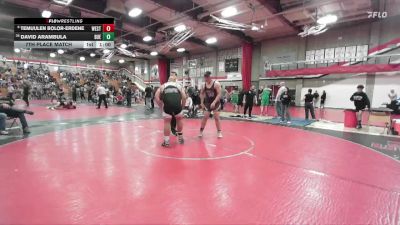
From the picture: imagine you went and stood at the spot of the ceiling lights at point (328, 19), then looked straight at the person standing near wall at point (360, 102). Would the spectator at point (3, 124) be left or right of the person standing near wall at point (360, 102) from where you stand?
right

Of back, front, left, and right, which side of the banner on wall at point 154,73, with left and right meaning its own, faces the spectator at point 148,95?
front

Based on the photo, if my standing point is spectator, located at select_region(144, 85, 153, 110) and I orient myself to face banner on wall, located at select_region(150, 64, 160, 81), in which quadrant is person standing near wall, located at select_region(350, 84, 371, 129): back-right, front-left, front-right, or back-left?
back-right

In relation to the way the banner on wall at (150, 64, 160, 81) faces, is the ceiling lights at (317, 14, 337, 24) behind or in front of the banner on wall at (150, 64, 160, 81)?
in front

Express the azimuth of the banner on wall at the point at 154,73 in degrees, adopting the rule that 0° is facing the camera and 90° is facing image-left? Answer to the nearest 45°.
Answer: approximately 0°

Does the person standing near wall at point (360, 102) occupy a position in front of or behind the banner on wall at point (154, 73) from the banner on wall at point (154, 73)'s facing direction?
in front

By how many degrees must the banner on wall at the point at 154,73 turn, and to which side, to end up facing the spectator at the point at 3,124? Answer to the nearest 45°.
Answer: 0° — it already faces them
